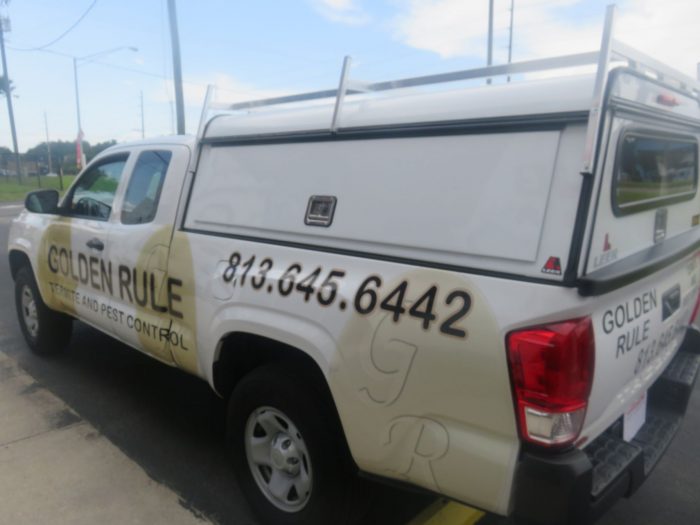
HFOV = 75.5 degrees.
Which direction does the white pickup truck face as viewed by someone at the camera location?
facing away from the viewer and to the left of the viewer

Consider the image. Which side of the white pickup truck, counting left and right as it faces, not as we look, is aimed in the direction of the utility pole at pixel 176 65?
front
